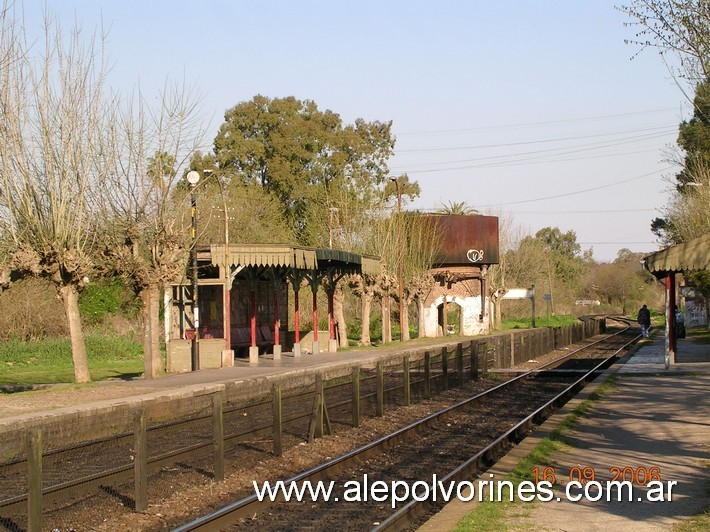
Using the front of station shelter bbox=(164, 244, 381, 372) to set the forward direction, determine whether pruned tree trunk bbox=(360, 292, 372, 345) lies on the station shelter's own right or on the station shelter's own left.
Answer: on the station shelter's own left

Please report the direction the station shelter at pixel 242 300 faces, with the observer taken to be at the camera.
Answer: facing the viewer and to the right of the viewer

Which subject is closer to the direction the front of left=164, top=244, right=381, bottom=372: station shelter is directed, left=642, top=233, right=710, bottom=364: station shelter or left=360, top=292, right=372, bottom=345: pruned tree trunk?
the station shelter

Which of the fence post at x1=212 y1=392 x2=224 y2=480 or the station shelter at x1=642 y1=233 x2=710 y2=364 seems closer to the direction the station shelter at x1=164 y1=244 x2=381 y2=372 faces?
the station shelter

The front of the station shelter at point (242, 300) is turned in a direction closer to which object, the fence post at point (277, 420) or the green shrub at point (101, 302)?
the fence post

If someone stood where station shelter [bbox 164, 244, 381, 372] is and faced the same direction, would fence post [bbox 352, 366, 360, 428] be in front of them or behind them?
in front

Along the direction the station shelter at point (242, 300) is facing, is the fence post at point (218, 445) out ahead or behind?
ahead

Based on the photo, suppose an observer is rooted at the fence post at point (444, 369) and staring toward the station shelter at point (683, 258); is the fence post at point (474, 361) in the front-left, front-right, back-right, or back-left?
front-left

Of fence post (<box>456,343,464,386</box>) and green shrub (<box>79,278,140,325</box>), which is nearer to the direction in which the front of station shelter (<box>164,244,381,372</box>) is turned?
the fence post

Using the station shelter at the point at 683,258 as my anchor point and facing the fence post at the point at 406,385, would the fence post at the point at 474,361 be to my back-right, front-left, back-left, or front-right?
front-right

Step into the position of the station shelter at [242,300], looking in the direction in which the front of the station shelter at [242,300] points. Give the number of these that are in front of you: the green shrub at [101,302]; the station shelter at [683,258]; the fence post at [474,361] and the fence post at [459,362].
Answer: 3

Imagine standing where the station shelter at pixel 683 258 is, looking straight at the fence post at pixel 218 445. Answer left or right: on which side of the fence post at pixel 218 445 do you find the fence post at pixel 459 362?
right

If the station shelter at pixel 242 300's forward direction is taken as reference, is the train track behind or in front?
in front
